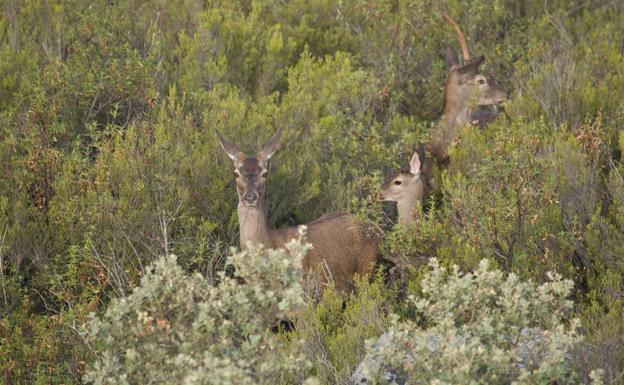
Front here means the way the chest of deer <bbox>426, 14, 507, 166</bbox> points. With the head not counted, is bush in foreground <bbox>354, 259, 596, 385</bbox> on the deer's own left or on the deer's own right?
on the deer's own right

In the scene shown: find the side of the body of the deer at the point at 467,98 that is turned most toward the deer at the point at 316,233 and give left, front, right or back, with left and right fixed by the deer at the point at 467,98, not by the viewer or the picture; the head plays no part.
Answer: right

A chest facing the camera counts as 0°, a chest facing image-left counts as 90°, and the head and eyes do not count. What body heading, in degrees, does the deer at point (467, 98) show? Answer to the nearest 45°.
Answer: approximately 270°

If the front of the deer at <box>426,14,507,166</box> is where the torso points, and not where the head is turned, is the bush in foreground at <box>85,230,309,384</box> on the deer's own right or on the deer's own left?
on the deer's own right
